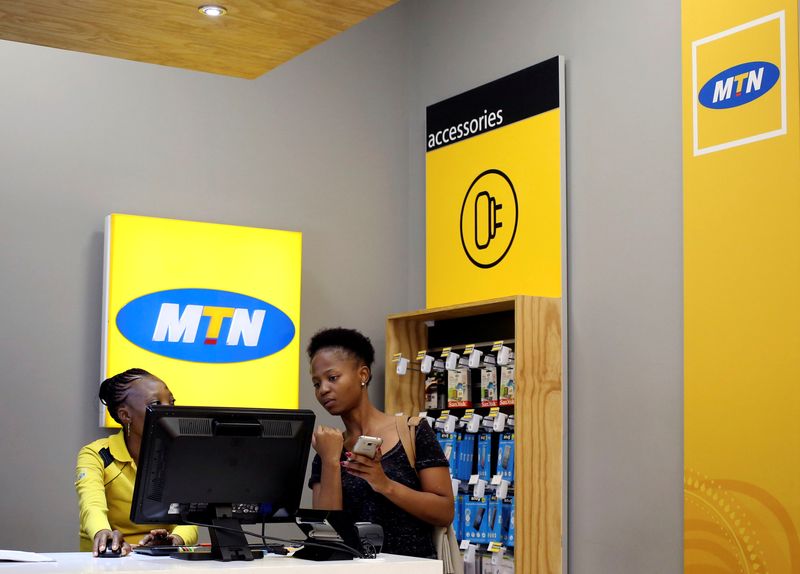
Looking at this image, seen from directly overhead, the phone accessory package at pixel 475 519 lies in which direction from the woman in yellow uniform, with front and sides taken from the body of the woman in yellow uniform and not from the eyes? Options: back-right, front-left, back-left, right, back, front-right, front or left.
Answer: left

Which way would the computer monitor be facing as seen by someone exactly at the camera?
facing away from the viewer

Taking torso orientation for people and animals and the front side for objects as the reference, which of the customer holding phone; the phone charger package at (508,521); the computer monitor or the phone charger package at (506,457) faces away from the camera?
the computer monitor

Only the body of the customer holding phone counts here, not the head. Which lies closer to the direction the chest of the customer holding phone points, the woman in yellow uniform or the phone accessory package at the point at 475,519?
the woman in yellow uniform

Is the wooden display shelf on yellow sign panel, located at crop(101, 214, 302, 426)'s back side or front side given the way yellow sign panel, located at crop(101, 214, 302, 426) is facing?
on the front side

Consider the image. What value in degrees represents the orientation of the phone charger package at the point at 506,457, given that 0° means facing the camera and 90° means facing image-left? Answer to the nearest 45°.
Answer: approximately 45°

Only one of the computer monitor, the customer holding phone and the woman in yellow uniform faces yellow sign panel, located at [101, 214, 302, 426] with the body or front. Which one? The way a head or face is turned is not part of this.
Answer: the computer monitor

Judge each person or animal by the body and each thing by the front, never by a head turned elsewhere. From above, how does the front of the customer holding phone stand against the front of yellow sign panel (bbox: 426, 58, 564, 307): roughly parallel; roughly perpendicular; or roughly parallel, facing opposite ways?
roughly parallel

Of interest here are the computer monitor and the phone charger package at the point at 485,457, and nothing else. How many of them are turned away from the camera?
1

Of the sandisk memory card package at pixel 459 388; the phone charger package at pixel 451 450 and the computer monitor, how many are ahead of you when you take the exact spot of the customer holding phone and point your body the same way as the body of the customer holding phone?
1
